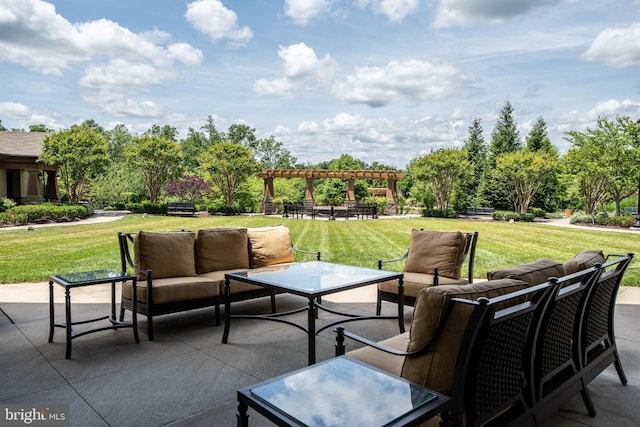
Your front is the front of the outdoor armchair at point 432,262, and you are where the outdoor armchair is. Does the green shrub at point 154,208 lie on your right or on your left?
on your right

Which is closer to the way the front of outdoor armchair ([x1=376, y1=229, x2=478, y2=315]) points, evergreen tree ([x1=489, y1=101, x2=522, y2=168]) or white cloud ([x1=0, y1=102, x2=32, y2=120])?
the white cloud

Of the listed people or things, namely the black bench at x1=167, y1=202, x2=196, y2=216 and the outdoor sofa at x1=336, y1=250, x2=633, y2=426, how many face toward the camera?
1

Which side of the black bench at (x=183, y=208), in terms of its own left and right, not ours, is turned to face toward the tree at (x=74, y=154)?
right

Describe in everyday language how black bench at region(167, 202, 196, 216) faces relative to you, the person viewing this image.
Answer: facing the viewer

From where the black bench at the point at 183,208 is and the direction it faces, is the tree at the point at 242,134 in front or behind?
behind

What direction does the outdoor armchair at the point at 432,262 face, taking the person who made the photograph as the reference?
facing the viewer and to the left of the viewer

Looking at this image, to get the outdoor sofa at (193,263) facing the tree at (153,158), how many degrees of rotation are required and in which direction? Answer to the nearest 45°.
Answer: approximately 135° to its left

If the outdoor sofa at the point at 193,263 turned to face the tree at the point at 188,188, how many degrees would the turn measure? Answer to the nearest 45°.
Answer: approximately 135° to its left

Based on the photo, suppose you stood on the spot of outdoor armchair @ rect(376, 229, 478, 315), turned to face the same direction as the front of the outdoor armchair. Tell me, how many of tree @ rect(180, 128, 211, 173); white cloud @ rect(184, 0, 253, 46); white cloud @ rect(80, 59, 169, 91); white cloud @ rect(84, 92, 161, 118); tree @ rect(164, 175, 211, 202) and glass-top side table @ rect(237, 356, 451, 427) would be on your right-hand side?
5

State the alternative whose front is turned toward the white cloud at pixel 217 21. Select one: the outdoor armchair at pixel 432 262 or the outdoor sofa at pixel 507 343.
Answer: the outdoor sofa

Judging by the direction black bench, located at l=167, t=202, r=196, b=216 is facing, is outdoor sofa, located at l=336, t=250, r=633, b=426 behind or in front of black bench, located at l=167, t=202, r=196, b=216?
in front

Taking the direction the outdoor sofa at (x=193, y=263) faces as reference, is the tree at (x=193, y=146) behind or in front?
behind

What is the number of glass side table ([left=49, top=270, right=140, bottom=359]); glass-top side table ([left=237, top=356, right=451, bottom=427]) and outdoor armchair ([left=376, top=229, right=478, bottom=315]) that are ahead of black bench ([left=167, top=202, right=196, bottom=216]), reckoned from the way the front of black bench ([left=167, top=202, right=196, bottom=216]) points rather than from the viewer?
3

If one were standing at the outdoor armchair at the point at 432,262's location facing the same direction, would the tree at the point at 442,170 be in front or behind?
behind

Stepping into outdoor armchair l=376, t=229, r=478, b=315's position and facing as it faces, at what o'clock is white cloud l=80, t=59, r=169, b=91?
The white cloud is roughly at 3 o'clock from the outdoor armchair.

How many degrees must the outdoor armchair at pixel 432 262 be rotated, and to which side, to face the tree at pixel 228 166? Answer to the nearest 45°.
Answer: approximately 90° to its right
